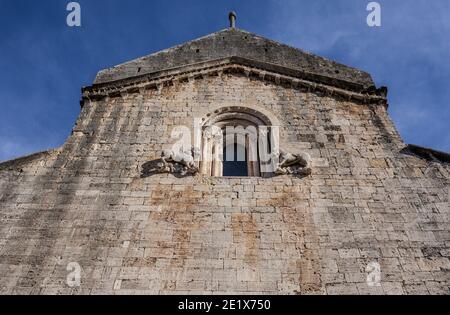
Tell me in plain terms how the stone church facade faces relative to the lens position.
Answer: facing the viewer
